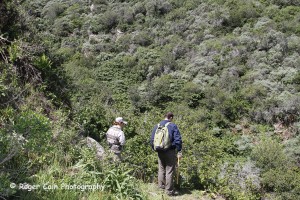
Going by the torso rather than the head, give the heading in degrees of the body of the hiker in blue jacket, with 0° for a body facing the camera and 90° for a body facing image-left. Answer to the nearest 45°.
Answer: approximately 225°

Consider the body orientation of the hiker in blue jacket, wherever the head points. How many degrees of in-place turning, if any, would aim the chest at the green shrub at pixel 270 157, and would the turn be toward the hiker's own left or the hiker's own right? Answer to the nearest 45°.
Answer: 0° — they already face it
